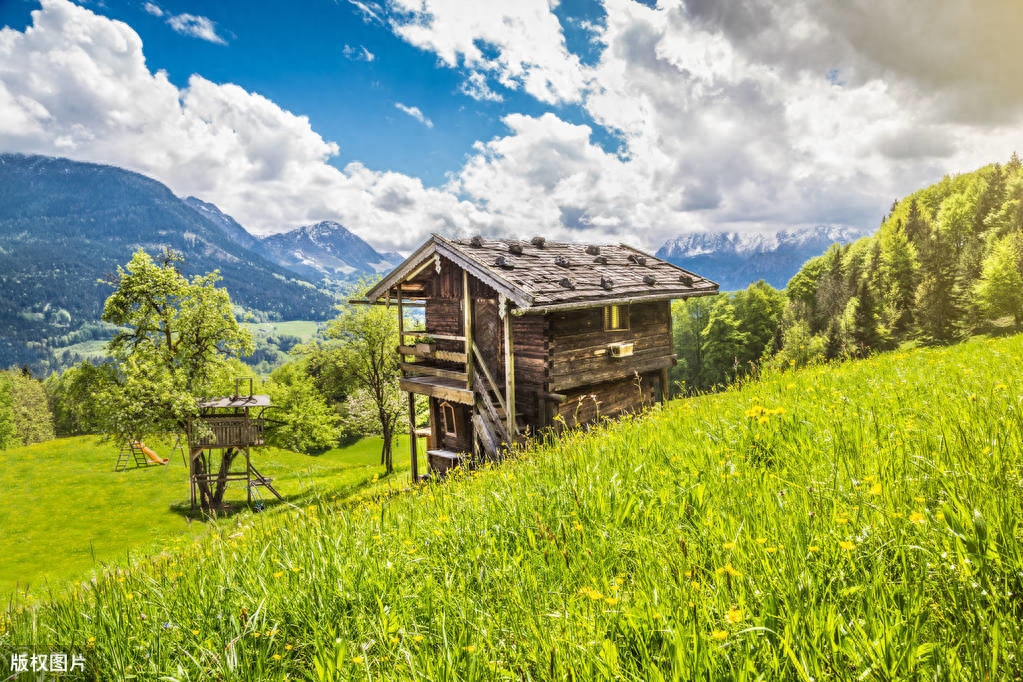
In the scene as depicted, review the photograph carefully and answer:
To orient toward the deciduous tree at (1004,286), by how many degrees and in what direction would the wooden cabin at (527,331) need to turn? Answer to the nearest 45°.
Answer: approximately 180°

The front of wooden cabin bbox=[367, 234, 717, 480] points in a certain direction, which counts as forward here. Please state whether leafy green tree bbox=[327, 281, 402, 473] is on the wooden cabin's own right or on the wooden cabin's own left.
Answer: on the wooden cabin's own right

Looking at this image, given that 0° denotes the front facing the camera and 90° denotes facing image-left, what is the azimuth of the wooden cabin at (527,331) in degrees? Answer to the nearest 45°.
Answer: approximately 45°

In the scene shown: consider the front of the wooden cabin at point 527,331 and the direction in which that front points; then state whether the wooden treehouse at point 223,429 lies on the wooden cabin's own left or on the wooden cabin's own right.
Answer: on the wooden cabin's own right

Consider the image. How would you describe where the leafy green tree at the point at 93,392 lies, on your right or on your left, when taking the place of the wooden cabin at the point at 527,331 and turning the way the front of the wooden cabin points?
on your right

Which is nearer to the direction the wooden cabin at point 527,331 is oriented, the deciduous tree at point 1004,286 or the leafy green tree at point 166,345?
the leafy green tree
